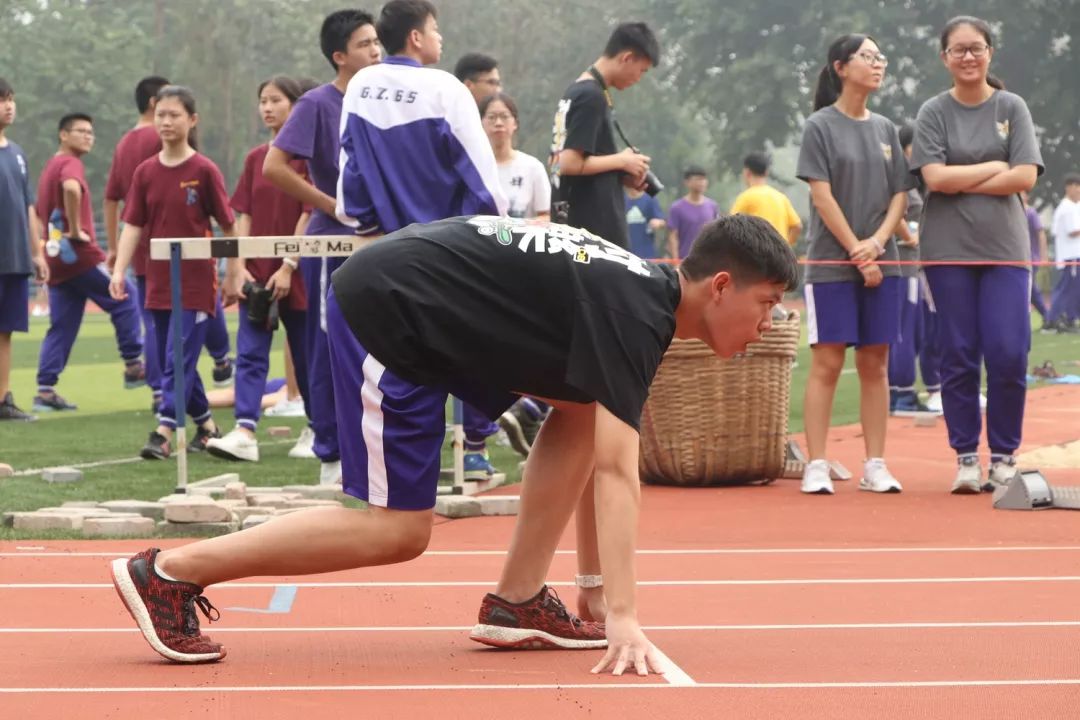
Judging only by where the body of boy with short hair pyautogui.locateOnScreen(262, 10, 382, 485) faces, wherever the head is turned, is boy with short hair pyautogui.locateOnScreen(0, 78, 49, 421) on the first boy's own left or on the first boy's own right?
on the first boy's own left

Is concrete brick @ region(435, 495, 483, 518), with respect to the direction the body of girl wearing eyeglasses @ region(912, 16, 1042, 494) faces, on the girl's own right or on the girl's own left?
on the girl's own right

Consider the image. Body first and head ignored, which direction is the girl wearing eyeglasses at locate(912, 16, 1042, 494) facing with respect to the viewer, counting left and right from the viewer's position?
facing the viewer

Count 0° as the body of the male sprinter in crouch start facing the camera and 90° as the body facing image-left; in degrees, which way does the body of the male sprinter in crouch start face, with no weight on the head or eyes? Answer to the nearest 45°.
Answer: approximately 270°

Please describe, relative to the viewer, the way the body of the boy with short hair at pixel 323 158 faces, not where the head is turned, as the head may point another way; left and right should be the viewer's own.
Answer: facing to the right of the viewer

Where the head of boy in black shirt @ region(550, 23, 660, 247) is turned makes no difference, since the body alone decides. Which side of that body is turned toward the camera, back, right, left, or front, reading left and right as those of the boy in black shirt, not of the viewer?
right

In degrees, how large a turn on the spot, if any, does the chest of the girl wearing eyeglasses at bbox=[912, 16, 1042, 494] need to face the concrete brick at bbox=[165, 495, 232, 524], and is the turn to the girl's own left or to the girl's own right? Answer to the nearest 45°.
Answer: approximately 45° to the girl's own right

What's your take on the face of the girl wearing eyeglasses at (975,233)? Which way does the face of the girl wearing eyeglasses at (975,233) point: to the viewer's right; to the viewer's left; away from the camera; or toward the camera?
toward the camera

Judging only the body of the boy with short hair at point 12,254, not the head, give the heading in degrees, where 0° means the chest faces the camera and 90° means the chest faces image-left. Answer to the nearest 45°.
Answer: approximately 315°

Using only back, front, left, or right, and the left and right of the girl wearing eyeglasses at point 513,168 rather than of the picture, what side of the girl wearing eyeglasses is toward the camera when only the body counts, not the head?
front
